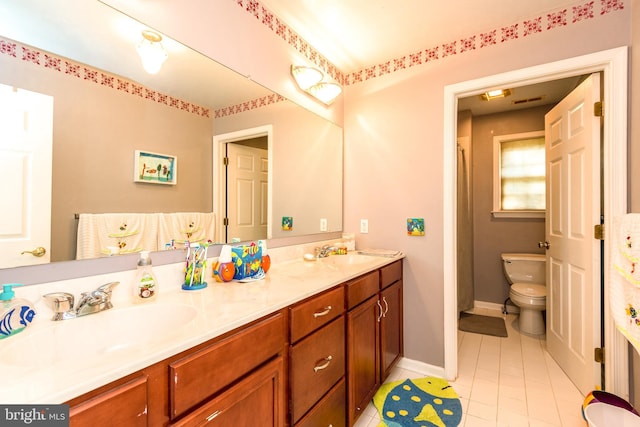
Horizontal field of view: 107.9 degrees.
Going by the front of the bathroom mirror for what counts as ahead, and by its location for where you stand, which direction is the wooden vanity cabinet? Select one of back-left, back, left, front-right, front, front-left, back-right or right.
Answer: front-left

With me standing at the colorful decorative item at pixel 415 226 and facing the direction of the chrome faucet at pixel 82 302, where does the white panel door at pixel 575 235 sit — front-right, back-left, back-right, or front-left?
back-left

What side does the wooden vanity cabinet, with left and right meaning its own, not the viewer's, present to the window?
left

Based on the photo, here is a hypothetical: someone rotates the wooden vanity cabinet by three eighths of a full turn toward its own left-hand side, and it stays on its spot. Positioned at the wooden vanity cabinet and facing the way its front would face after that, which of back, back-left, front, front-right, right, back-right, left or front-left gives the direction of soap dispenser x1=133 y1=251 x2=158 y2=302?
back-left

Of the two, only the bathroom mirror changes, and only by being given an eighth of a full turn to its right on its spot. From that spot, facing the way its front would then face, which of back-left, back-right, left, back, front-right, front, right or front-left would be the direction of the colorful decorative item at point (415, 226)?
left

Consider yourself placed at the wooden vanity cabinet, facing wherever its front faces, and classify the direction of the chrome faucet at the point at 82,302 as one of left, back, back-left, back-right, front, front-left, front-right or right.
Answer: right

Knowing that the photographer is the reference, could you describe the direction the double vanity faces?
facing the viewer and to the right of the viewer
